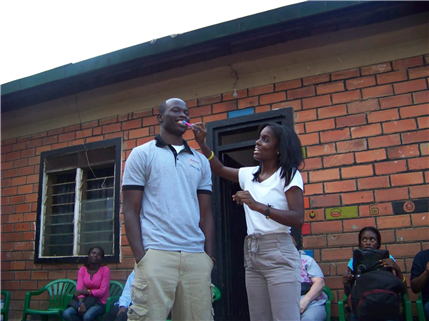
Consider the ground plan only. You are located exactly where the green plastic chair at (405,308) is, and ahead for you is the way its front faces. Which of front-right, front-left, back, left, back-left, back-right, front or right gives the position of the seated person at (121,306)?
right

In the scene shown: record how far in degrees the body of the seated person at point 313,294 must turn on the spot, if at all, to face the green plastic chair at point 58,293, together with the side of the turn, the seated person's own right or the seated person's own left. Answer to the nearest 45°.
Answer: approximately 45° to the seated person's own right

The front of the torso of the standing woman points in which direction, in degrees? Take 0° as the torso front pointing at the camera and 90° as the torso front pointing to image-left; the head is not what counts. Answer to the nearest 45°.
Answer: approximately 45°

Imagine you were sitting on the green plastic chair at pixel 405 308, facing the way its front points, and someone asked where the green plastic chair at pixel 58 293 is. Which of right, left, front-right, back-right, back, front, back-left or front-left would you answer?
right

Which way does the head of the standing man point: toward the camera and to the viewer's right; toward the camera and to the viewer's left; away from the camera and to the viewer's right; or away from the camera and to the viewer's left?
toward the camera and to the viewer's right

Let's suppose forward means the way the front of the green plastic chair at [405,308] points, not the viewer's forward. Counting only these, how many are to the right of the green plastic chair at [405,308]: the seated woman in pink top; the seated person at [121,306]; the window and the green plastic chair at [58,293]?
4

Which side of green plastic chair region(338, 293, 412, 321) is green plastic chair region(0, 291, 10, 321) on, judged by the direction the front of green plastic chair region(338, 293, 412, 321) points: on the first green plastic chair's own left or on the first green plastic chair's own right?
on the first green plastic chair's own right

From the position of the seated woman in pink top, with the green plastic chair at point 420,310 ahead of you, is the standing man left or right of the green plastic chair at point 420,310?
right

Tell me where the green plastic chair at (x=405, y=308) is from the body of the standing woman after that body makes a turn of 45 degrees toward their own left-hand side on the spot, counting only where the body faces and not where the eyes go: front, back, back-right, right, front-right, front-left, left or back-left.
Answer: back-left

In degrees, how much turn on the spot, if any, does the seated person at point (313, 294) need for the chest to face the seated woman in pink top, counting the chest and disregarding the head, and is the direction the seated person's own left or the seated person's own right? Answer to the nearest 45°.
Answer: approximately 45° to the seated person's own right

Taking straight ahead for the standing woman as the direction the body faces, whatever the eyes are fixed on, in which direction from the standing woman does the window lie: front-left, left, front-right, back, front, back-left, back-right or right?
right

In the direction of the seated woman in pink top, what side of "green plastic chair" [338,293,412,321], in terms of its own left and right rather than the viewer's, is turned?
right

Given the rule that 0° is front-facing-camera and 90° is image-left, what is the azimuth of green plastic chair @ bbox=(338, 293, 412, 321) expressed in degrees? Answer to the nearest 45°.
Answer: approximately 0°

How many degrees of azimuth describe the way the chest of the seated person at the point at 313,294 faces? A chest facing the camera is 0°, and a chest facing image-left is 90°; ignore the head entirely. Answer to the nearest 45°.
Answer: approximately 45°
